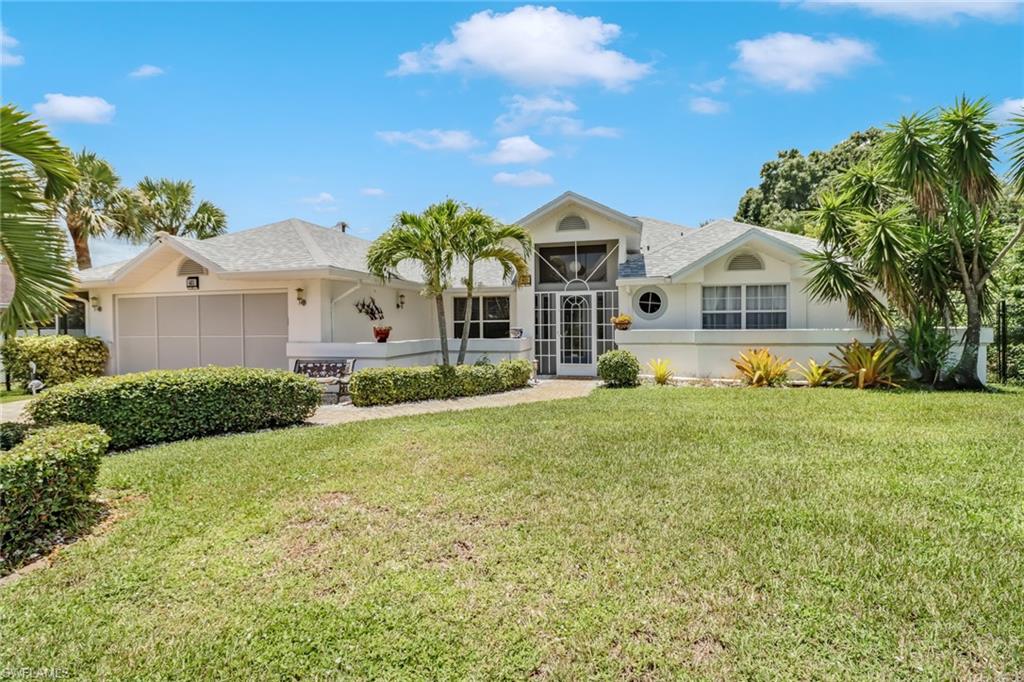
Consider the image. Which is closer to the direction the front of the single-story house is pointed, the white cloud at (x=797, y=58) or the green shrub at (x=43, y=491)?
the green shrub

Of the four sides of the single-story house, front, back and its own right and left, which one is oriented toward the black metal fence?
left

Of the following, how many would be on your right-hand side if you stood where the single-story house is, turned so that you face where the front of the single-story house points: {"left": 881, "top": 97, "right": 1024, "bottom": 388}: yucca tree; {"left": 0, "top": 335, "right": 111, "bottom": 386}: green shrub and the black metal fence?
1

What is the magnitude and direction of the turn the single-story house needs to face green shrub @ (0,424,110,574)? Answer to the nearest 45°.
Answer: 0° — it already faces it

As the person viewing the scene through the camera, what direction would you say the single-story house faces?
facing the viewer

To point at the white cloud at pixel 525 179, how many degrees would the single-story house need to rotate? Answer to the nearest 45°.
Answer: approximately 180°

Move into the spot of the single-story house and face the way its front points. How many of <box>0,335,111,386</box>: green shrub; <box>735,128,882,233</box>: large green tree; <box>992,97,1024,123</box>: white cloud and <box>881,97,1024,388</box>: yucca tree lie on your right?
1

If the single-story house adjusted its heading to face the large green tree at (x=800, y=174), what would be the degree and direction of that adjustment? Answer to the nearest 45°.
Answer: approximately 135° to its left
